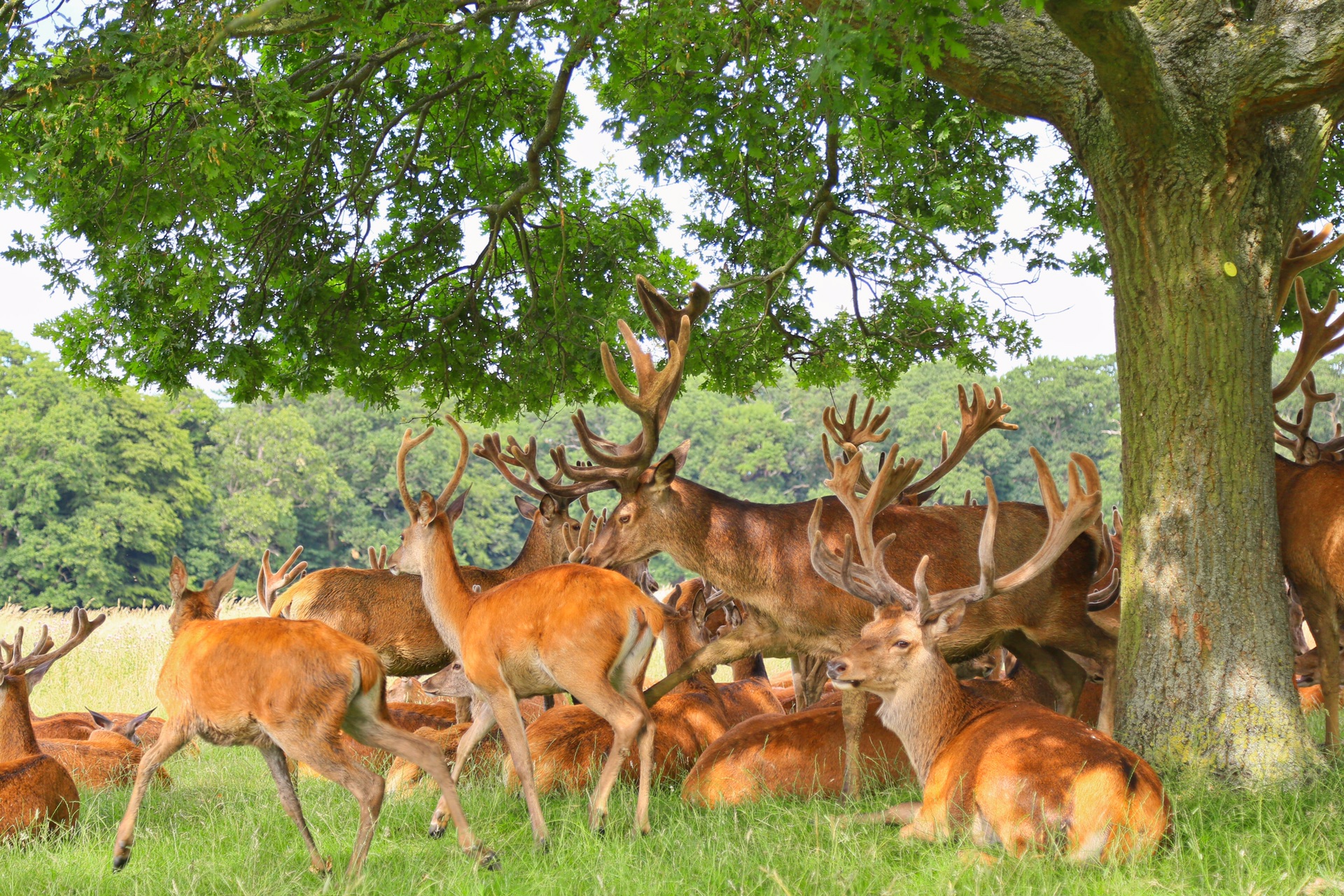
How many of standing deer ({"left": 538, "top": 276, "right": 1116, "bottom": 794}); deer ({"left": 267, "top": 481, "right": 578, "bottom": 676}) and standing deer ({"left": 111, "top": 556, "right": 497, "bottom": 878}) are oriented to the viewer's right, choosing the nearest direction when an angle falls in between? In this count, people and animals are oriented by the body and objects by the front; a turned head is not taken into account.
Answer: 1

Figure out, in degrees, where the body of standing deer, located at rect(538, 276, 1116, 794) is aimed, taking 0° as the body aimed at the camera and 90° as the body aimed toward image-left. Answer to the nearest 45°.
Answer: approximately 90°

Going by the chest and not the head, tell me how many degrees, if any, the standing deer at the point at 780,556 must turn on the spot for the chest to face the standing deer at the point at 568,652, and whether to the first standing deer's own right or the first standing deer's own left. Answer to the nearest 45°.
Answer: approximately 45° to the first standing deer's own left

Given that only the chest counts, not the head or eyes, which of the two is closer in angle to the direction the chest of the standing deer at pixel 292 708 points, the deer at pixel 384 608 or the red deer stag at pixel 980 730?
the deer

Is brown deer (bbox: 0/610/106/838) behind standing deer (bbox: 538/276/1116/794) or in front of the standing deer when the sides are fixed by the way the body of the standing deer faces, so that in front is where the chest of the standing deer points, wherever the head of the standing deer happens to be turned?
in front

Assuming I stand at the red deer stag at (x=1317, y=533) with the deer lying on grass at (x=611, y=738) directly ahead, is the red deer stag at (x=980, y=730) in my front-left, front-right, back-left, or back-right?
front-left

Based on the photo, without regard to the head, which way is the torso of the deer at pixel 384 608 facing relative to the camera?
to the viewer's right

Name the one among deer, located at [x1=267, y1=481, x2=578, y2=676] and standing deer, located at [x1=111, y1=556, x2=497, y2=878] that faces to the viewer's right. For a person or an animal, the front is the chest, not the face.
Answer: the deer

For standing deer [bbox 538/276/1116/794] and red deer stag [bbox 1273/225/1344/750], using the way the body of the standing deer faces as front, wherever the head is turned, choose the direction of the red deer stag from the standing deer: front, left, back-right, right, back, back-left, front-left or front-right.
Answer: back

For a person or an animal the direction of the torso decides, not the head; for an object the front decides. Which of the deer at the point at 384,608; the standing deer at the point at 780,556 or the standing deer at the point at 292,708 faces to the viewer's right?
the deer

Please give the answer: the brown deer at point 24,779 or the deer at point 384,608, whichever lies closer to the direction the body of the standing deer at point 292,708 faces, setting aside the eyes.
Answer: the brown deer

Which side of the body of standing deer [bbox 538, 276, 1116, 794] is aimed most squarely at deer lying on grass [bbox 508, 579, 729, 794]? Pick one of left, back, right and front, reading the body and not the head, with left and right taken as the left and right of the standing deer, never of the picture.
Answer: front

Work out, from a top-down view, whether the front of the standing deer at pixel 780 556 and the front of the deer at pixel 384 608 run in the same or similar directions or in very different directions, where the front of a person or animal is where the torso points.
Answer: very different directions

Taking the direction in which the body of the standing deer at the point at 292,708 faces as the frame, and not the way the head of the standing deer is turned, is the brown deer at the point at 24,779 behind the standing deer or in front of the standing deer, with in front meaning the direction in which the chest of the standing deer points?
in front

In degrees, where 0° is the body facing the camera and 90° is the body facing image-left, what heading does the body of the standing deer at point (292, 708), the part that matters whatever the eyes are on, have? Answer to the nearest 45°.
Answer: approximately 135°

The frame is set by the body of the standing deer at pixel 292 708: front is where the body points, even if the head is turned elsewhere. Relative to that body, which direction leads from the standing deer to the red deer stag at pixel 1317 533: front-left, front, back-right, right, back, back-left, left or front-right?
back-right
